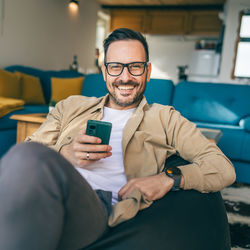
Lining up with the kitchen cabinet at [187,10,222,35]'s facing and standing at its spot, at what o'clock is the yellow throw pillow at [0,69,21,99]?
The yellow throw pillow is roughly at 1 o'clock from the kitchen cabinet.

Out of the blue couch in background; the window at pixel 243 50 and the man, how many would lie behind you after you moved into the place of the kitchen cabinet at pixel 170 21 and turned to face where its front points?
0

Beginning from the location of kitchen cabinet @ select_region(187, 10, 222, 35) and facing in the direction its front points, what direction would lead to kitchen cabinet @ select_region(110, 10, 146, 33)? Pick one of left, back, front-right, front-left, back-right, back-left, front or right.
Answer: right

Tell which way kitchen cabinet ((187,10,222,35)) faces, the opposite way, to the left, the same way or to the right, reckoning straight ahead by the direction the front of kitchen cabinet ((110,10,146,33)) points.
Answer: the same way

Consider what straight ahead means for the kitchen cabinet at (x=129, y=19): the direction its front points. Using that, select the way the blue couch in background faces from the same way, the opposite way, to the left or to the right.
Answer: the same way

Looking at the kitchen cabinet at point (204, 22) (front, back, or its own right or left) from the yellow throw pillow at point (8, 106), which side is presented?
front

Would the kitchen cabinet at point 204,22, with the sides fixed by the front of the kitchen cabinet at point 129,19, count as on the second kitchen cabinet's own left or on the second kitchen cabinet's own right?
on the second kitchen cabinet's own left

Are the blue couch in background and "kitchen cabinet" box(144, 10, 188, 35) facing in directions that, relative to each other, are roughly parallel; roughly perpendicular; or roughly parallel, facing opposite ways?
roughly parallel

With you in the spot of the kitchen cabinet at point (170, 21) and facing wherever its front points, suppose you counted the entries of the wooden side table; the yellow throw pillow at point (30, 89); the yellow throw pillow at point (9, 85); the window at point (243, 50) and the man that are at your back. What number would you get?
0

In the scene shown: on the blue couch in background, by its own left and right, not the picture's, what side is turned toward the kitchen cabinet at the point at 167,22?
back

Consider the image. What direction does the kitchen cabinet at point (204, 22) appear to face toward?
toward the camera

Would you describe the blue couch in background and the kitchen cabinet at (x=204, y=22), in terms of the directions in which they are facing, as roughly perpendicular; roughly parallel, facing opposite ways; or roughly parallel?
roughly parallel

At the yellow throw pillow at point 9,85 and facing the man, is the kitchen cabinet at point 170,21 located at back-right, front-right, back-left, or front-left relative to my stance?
back-left

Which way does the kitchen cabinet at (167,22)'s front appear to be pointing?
toward the camera

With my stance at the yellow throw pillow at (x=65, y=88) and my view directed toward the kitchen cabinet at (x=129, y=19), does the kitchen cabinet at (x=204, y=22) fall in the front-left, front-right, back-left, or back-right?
front-right

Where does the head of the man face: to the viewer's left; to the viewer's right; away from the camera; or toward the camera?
toward the camera

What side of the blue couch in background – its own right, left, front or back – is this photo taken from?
front

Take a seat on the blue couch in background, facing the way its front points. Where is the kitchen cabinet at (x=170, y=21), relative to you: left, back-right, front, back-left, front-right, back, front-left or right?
back
